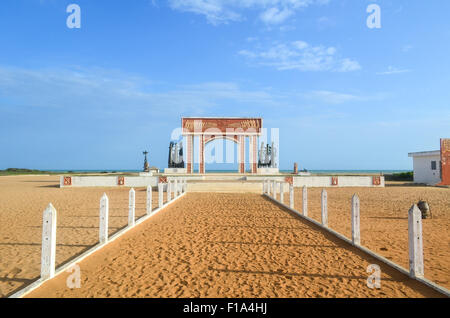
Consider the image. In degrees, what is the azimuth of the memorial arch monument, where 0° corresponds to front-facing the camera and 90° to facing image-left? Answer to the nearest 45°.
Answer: approximately 0°

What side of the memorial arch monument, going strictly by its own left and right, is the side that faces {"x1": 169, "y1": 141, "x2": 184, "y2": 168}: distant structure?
right

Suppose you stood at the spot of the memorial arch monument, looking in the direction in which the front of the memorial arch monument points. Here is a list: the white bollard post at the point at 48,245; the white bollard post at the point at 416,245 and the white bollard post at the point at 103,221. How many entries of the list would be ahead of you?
3

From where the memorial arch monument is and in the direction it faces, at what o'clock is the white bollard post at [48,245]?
The white bollard post is roughly at 12 o'clock from the memorial arch monument.

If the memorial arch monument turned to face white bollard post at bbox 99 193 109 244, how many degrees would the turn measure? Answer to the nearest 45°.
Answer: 0° — it already faces it

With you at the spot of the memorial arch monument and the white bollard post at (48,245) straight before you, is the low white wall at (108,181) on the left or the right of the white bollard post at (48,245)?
right

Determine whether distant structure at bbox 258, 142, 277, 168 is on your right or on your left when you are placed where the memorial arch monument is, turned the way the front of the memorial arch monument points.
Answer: on your left

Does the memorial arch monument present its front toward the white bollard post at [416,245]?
yes

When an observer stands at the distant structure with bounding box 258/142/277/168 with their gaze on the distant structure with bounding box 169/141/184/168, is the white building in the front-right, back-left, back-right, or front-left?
back-left
